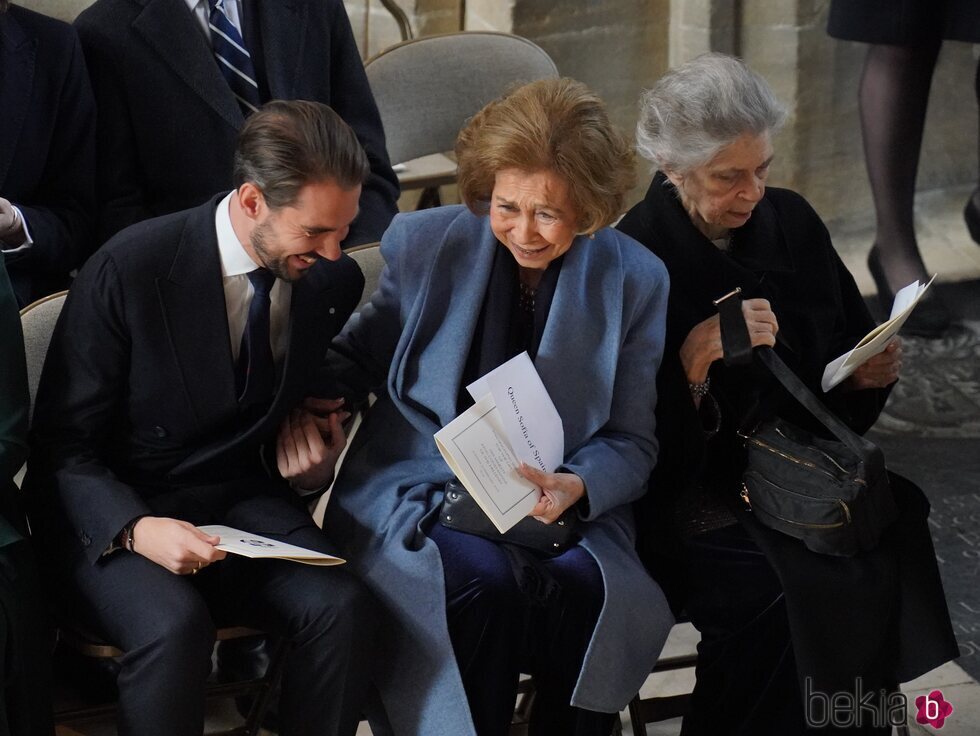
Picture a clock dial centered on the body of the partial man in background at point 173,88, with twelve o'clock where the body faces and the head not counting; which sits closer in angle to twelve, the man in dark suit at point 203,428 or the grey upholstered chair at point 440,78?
the man in dark suit

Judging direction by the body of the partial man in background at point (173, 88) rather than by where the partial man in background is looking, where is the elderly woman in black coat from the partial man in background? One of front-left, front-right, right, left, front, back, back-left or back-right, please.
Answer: front-left

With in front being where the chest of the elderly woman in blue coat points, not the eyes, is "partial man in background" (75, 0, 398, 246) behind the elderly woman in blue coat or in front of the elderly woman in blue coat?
behind

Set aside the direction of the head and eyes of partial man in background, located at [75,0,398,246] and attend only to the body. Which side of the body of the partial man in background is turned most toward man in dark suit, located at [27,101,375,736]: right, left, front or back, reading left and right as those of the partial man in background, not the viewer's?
front

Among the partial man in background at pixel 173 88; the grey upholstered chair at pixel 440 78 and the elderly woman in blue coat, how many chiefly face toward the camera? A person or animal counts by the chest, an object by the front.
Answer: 3

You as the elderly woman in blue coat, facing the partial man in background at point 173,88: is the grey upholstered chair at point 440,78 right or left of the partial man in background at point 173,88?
right

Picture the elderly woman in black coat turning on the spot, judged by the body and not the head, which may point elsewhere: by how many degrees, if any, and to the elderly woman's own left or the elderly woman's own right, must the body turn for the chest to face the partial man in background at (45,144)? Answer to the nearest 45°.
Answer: approximately 135° to the elderly woman's own right

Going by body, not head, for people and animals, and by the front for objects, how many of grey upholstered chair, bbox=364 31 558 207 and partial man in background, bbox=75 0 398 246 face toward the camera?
2

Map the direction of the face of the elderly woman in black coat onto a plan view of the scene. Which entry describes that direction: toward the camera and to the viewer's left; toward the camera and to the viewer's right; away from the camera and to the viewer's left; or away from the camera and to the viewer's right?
toward the camera and to the viewer's right

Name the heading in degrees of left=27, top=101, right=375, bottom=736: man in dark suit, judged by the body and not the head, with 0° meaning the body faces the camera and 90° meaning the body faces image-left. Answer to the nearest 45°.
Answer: approximately 315°

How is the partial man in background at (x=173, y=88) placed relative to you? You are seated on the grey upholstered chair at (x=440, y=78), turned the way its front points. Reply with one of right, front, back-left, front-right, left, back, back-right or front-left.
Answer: front-right

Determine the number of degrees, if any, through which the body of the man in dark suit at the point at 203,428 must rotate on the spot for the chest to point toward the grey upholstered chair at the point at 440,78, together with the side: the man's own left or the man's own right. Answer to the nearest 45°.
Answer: approximately 90° to the man's own left

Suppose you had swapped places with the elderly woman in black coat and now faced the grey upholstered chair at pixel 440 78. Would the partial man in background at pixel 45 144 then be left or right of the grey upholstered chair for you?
left

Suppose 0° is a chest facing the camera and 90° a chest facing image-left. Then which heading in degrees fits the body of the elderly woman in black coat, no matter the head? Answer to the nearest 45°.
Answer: approximately 315°

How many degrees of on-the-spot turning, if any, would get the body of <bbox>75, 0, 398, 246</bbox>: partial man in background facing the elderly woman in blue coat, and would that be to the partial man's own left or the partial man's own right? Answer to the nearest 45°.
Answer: approximately 45° to the partial man's own left
